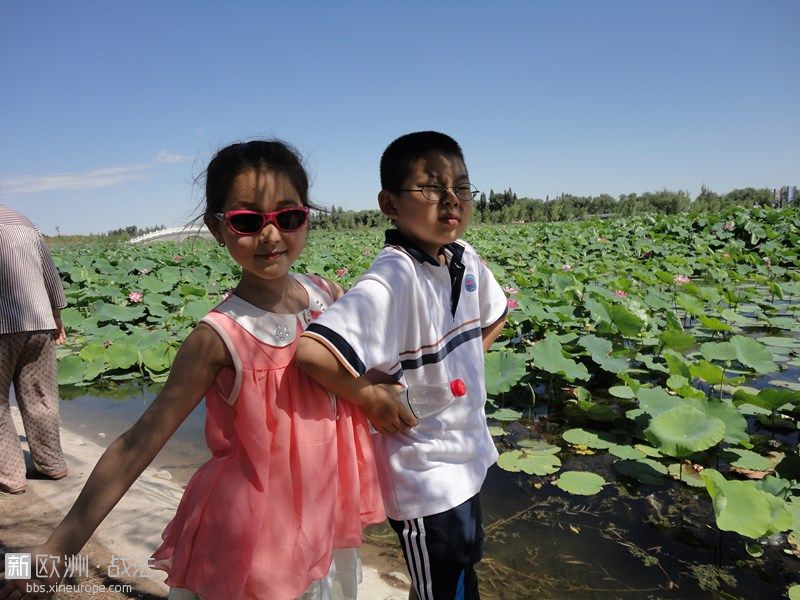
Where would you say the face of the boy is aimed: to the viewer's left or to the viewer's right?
to the viewer's right

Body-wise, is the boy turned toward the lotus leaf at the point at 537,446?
no

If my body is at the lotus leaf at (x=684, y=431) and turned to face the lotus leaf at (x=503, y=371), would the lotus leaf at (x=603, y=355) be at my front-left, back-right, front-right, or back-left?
front-right

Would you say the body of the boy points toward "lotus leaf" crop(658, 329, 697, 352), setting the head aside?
no

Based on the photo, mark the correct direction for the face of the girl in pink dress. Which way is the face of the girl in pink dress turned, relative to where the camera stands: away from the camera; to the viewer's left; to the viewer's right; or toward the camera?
toward the camera

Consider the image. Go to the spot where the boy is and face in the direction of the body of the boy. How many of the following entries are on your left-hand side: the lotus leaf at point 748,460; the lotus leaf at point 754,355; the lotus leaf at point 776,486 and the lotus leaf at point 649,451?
4

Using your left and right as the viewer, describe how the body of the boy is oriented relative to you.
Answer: facing the viewer and to the right of the viewer

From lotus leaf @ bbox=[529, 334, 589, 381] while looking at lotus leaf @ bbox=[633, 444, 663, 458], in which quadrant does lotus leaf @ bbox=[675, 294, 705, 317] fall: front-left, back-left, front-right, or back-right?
back-left

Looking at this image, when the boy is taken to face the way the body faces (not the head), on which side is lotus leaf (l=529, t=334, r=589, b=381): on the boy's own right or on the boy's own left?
on the boy's own left

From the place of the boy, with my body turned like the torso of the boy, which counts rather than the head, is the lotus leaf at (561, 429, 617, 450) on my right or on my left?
on my left

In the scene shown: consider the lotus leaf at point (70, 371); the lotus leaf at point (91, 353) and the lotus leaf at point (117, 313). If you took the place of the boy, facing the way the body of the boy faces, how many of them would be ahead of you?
0

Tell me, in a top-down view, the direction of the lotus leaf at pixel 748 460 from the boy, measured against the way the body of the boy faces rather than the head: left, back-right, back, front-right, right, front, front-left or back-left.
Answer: left

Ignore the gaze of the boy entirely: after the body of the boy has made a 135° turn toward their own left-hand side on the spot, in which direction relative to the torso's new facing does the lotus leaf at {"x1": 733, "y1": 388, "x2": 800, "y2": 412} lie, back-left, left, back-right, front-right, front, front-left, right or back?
front-right

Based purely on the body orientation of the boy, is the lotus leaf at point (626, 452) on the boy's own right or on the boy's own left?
on the boy's own left

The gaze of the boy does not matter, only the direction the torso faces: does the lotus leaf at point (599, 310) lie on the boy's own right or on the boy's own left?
on the boy's own left

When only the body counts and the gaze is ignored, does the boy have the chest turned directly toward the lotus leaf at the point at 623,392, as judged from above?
no

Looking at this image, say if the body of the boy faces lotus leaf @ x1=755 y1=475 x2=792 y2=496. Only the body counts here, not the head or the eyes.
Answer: no
